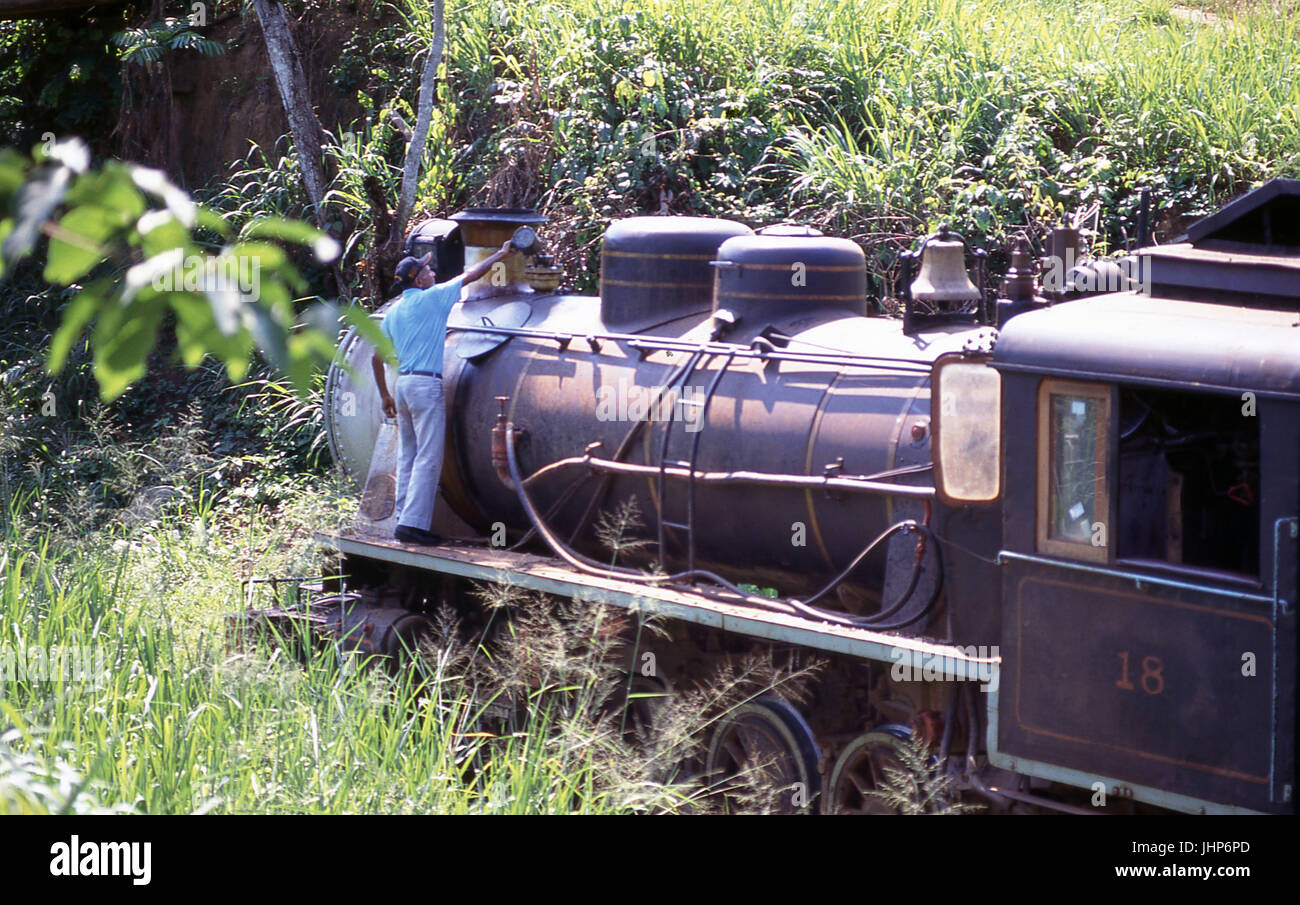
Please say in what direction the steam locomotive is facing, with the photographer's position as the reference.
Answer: facing away from the viewer and to the left of the viewer

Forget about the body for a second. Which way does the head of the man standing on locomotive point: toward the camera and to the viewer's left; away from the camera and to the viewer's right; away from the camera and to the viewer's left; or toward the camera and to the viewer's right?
away from the camera and to the viewer's right

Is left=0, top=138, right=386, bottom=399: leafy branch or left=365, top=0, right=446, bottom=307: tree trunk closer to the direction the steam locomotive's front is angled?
the tree trunk

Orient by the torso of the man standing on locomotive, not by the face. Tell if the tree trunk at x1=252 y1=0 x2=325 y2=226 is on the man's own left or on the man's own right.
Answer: on the man's own left

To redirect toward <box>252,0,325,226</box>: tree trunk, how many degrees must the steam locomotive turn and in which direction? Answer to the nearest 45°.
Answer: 0° — it already faces it

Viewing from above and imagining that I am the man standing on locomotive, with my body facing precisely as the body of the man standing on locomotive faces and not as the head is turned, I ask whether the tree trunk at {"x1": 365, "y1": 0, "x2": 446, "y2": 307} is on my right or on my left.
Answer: on my left

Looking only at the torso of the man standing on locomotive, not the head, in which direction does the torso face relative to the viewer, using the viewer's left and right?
facing away from the viewer and to the right of the viewer
